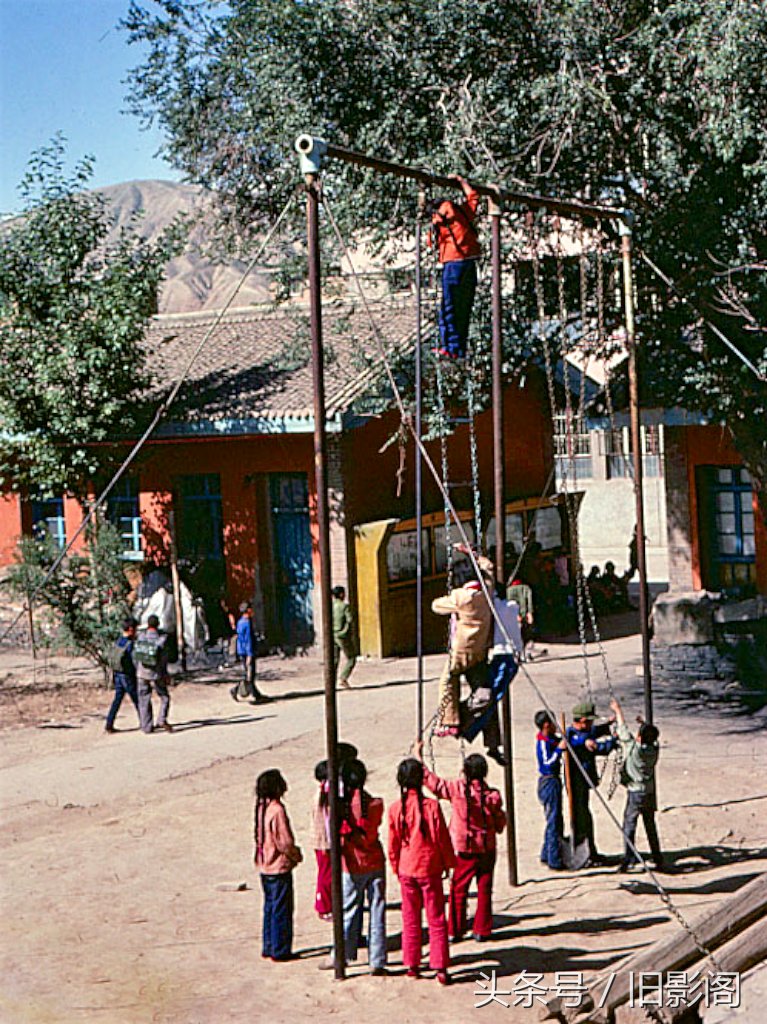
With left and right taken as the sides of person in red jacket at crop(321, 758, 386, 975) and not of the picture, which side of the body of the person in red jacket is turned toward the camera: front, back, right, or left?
back

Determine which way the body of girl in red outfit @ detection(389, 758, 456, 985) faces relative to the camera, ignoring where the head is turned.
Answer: away from the camera

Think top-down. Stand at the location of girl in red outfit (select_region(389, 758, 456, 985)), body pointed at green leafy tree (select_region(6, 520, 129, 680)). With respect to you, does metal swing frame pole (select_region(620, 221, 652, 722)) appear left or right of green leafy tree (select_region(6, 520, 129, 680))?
right

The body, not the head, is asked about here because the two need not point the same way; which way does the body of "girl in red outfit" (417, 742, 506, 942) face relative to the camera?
away from the camera

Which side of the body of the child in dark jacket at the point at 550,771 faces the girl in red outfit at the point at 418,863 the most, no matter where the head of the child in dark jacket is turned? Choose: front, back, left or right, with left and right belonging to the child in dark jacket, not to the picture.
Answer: right

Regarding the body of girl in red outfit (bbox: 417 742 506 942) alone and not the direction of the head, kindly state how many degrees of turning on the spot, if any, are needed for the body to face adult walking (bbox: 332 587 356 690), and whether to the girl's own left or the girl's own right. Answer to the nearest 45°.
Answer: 0° — they already face them

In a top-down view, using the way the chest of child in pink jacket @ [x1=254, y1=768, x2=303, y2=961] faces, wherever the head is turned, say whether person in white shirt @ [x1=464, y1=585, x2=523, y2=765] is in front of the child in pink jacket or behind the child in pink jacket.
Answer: in front

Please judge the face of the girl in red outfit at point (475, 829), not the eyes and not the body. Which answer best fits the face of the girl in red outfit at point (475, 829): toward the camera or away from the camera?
away from the camera
